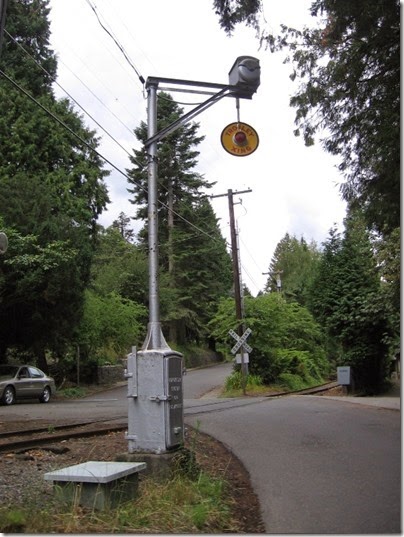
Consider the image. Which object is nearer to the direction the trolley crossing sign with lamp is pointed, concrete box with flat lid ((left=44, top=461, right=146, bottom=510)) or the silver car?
the concrete box with flat lid

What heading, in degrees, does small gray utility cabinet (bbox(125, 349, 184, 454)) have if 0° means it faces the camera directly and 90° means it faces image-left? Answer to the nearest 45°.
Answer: approximately 315°

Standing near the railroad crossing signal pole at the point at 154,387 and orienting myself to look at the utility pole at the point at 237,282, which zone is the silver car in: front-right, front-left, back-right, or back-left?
front-left

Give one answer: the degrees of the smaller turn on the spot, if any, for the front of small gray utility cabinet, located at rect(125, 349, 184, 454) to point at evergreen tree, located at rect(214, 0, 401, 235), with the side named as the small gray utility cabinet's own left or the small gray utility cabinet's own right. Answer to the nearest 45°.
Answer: approximately 90° to the small gray utility cabinet's own left

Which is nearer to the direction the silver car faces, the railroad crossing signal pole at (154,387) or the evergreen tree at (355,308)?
the railroad crossing signal pole

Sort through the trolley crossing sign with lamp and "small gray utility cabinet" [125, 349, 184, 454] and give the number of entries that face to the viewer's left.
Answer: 0

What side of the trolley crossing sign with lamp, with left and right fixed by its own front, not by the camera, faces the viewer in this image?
front

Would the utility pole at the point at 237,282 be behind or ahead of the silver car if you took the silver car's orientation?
behind

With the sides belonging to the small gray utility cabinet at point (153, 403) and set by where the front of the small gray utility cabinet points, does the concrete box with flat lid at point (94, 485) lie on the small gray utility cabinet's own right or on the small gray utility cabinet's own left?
on the small gray utility cabinet's own right
